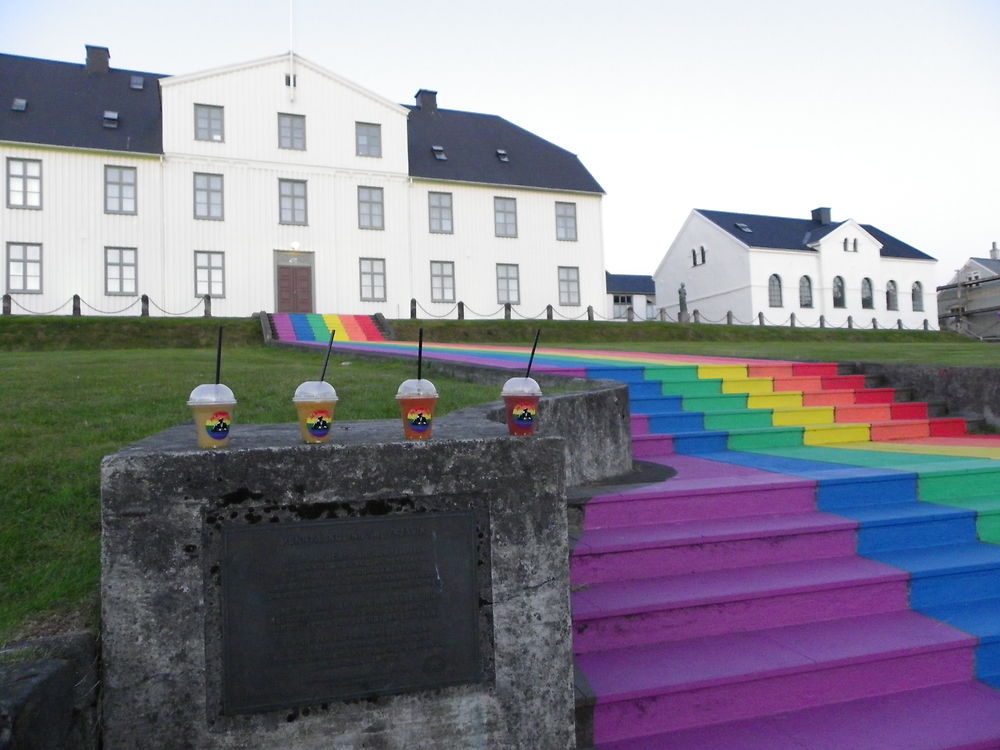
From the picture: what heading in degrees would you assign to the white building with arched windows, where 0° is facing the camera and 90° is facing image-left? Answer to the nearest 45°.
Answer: approximately 315°

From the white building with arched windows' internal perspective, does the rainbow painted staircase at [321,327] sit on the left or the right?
on its right

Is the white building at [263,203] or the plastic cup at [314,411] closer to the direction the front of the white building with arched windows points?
the plastic cup

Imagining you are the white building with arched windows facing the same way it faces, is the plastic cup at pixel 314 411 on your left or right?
on your right

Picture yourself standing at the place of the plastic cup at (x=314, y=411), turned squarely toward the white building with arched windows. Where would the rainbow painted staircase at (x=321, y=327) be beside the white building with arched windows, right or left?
left

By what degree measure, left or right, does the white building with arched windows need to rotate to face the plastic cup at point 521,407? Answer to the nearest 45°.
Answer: approximately 45° to its right

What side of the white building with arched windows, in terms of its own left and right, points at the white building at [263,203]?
right
